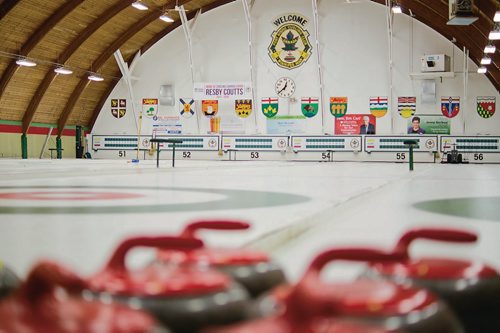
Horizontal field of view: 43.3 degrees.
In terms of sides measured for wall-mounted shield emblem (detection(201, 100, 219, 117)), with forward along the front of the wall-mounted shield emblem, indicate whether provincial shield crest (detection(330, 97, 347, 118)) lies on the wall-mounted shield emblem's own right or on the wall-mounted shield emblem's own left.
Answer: on the wall-mounted shield emblem's own left

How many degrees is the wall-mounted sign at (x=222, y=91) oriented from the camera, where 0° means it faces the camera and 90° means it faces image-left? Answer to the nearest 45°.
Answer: approximately 0°

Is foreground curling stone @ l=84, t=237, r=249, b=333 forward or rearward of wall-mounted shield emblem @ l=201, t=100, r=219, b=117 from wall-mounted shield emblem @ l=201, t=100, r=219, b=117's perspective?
forward

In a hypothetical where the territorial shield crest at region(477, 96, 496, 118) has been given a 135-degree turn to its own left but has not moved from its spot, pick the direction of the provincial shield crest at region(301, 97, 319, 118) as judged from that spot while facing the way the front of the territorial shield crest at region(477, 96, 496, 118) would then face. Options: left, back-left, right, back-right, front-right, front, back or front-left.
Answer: back-left

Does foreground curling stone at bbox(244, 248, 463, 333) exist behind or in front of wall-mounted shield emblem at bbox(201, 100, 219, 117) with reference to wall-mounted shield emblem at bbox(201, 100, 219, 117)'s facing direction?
in front

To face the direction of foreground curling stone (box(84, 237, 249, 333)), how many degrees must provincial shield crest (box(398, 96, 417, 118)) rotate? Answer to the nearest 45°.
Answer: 0° — it already faces it

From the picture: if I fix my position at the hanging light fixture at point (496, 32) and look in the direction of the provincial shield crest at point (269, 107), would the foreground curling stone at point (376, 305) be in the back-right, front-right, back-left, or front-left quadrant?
back-left

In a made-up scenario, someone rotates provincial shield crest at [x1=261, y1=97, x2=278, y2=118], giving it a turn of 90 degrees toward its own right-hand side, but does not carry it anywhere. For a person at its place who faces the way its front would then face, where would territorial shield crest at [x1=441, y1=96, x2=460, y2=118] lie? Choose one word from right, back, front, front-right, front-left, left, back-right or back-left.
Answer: back

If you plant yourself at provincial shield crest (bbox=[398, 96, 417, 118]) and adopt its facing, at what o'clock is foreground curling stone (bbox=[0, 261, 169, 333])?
The foreground curling stone is roughly at 12 o'clock from the provincial shield crest.

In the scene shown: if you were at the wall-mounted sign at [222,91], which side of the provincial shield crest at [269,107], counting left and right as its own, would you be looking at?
right
